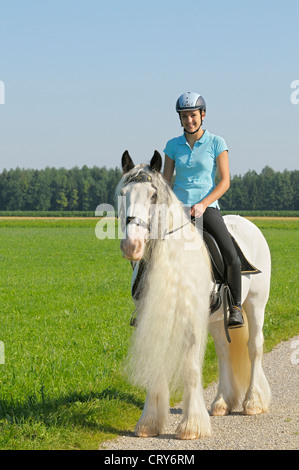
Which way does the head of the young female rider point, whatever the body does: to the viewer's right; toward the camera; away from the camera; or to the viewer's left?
toward the camera

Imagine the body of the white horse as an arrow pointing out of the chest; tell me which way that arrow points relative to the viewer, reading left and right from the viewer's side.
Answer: facing the viewer and to the left of the viewer
